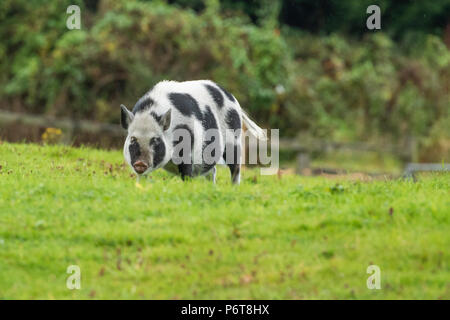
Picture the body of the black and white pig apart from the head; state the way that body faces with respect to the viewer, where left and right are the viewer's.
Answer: facing the viewer and to the left of the viewer
